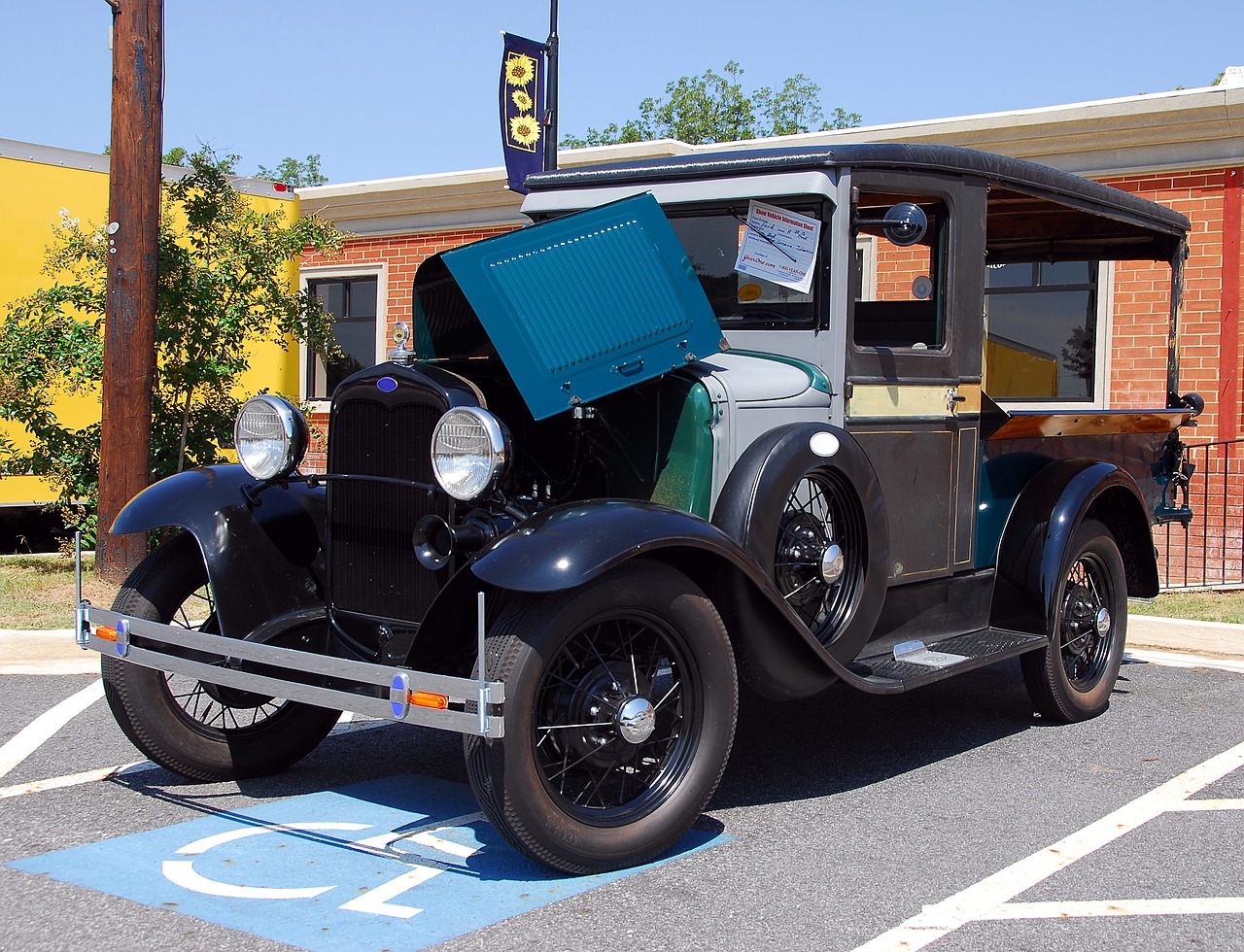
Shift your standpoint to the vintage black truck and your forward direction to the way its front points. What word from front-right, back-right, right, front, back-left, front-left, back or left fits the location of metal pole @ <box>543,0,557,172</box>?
back-right

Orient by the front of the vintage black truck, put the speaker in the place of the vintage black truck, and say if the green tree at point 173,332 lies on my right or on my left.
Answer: on my right

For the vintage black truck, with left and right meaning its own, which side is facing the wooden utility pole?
right

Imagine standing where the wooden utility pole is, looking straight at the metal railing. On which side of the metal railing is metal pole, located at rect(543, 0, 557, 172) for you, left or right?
left

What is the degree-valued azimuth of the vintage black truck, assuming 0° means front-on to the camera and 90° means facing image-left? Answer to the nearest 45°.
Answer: approximately 45°

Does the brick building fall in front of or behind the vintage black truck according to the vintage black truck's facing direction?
behind
